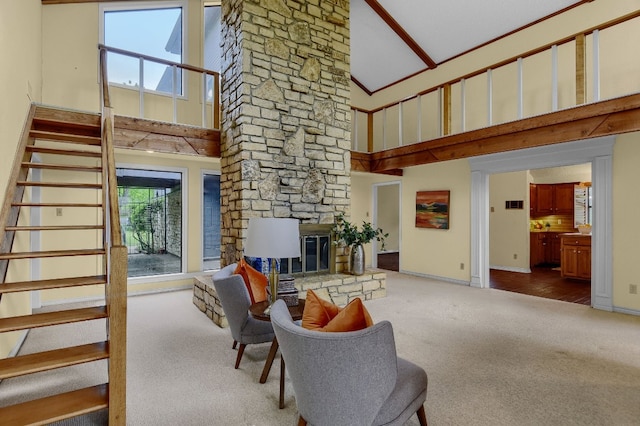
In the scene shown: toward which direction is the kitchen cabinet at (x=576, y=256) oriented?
toward the camera

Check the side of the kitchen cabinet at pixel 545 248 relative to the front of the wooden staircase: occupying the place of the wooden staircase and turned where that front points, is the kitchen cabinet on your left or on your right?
on your left

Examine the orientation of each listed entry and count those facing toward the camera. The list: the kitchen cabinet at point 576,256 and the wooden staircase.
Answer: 2

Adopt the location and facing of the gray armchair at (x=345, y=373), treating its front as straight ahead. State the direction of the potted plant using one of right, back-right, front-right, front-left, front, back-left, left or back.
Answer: front-left

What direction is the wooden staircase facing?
toward the camera

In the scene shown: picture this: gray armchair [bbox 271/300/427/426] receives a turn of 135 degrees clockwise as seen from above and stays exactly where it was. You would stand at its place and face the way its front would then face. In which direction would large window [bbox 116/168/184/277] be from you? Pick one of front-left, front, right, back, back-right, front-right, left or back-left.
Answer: back-right

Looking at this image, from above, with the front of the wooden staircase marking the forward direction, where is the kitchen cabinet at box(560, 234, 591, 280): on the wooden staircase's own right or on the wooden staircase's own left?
on the wooden staircase's own left

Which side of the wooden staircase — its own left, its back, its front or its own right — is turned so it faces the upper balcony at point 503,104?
left

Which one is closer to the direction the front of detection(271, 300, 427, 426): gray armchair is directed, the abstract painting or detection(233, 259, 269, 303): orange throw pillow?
the abstract painting

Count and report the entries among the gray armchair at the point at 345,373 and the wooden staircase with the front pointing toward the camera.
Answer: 1

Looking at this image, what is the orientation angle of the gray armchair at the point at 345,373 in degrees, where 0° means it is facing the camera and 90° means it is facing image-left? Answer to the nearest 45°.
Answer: approximately 225°

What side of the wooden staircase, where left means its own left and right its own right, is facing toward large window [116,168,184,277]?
back

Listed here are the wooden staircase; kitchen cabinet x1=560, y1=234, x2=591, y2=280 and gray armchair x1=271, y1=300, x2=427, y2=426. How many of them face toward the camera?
2

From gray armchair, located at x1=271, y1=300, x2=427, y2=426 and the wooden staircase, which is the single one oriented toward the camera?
the wooden staircase

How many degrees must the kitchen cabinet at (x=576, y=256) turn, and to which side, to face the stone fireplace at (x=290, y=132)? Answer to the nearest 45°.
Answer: approximately 45° to its right

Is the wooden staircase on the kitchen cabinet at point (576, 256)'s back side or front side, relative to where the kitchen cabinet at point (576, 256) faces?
on the front side

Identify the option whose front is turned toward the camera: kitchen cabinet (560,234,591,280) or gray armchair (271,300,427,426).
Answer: the kitchen cabinet
